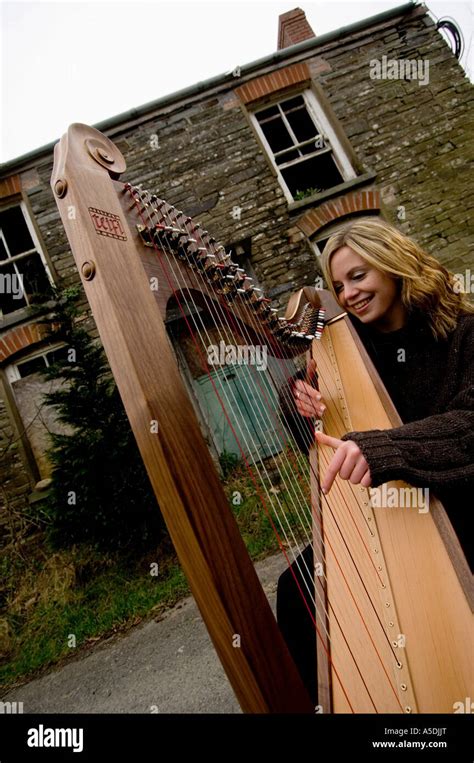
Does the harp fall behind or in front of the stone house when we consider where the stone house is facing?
in front

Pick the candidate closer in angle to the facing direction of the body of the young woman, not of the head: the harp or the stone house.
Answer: the harp

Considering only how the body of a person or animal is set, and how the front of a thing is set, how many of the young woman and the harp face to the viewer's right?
0

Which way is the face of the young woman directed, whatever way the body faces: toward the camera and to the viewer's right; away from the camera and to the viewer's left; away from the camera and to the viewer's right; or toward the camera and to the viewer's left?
toward the camera and to the viewer's left

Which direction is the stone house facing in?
toward the camera

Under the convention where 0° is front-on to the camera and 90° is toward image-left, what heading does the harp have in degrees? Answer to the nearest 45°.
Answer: approximately 45°

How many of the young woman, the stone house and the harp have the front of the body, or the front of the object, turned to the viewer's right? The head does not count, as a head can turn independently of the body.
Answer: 0

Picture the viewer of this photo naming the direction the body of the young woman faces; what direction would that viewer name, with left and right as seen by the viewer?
facing the viewer and to the left of the viewer

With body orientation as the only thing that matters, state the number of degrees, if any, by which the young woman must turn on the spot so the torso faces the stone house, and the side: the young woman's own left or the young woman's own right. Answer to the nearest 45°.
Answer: approximately 135° to the young woman's own right
